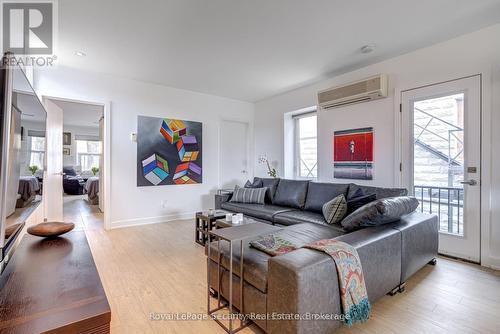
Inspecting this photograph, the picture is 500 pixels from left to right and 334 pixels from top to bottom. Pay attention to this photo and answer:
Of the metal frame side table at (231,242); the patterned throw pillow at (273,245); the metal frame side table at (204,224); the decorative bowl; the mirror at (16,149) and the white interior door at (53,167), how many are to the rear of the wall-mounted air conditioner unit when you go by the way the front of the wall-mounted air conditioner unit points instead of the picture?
0

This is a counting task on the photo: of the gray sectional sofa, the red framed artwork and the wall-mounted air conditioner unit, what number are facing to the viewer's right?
0

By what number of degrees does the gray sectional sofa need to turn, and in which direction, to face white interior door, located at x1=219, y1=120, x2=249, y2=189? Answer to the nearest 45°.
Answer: approximately 90° to its right

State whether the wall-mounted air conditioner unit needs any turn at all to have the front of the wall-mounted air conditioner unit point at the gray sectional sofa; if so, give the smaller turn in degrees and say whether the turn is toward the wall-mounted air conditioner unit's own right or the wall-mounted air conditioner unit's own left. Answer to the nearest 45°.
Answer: approximately 45° to the wall-mounted air conditioner unit's own left

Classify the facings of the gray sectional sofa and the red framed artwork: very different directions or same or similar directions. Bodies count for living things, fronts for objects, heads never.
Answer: same or similar directions

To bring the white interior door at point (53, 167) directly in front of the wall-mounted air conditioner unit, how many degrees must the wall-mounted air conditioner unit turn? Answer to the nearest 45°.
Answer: approximately 45° to its right

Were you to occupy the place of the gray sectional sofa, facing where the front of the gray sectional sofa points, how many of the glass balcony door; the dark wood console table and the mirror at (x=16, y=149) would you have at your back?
1

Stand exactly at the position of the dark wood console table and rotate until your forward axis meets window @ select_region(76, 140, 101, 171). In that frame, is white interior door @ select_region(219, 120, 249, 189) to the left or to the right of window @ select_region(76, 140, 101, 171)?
right

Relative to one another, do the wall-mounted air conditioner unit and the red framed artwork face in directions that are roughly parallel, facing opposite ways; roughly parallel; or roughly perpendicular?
roughly parallel

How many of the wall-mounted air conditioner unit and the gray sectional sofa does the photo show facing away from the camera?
0

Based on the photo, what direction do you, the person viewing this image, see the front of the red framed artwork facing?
facing the viewer and to the left of the viewer

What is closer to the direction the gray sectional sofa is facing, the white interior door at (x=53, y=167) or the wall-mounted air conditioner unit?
the white interior door

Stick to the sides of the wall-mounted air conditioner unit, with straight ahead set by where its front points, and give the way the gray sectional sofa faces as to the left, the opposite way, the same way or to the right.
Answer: the same way

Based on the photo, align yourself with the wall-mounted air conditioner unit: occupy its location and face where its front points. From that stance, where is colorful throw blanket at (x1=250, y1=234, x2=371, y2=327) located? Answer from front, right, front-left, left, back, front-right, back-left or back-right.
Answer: front-left
